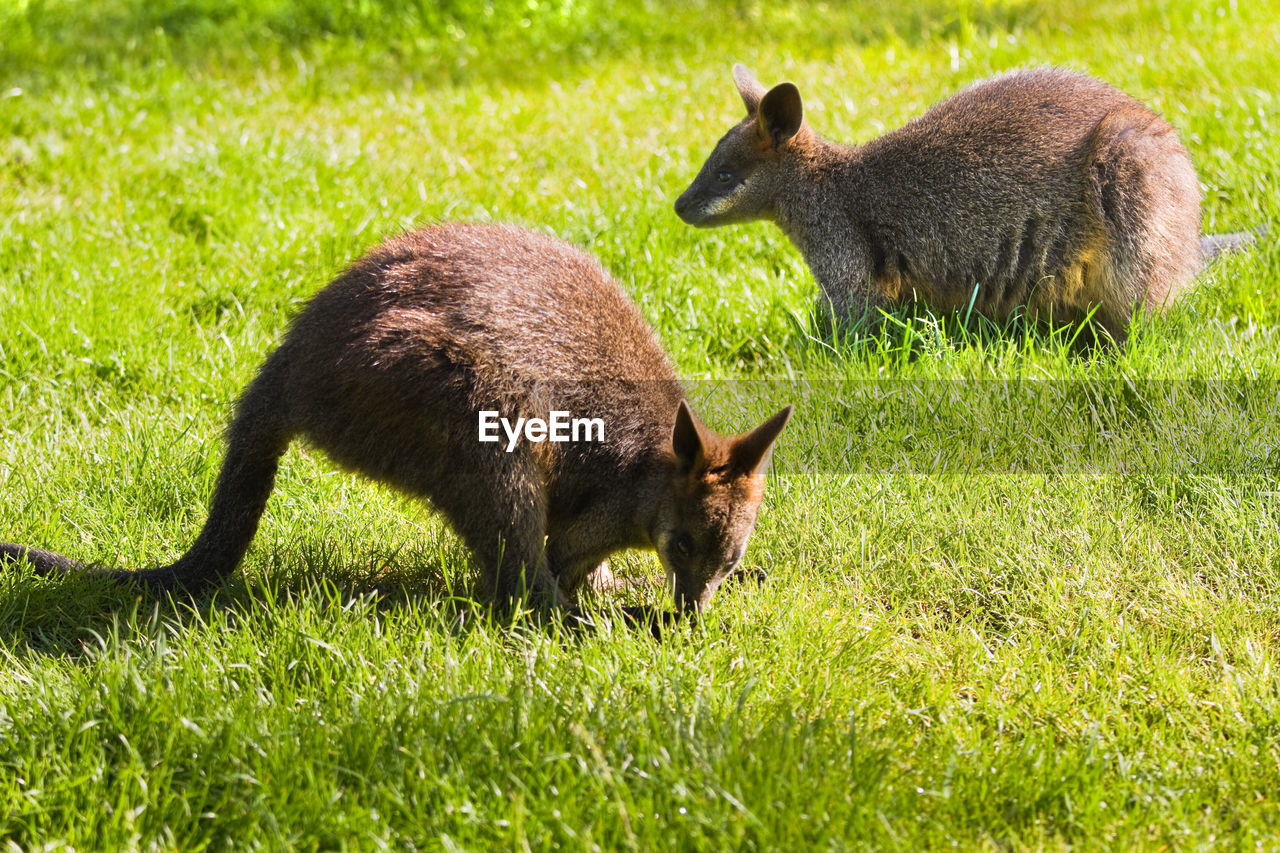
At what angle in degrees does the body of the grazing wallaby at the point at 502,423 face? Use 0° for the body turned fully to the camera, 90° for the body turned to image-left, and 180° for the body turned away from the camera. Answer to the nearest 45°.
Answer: approximately 270°

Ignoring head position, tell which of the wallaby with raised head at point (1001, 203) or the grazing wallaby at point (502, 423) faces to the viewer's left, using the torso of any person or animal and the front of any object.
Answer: the wallaby with raised head at point (1001, 203)

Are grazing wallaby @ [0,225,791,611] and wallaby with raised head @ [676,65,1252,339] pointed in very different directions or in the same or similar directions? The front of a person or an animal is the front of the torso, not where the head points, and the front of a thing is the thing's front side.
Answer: very different directions

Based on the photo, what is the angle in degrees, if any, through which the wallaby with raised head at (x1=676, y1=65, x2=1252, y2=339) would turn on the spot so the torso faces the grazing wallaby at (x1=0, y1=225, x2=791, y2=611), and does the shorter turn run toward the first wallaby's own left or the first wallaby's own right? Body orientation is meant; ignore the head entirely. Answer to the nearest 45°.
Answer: approximately 45° to the first wallaby's own left

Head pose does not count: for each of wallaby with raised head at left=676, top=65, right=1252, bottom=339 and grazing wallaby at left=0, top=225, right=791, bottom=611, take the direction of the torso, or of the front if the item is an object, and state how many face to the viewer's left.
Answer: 1

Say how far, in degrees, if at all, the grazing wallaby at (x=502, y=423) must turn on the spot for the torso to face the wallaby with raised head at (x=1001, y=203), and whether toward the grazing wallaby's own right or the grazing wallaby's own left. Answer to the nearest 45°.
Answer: approximately 45° to the grazing wallaby's own left

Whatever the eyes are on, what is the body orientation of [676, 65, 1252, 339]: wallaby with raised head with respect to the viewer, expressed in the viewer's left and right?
facing to the left of the viewer
